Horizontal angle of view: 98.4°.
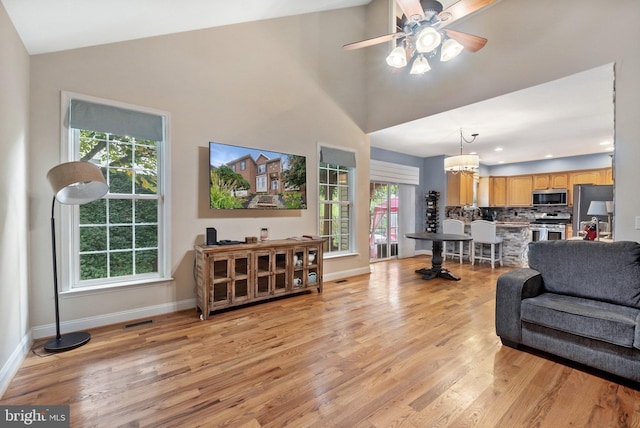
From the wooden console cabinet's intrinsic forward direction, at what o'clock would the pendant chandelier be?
The pendant chandelier is roughly at 10 o'clock from the wooden console cabinet.

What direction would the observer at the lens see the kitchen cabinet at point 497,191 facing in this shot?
facing the viewer

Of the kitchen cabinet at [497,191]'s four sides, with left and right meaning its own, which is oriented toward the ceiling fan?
front

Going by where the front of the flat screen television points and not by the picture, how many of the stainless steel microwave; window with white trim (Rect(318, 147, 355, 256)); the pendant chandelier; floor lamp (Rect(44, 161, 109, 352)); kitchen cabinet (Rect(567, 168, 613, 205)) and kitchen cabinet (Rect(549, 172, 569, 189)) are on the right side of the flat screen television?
1

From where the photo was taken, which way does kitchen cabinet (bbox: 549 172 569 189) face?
toward the camera

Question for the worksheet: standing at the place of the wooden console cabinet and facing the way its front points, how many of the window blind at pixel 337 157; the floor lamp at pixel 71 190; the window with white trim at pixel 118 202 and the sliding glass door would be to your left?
2

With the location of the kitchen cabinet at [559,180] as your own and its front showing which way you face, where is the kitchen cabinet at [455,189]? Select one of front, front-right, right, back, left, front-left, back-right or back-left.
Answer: front-right

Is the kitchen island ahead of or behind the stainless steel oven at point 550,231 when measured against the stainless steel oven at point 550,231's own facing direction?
ahead

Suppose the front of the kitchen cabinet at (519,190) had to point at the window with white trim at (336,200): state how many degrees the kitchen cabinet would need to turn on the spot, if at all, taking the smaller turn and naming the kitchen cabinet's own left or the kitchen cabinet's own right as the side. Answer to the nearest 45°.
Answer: approximately 45° to the kitchen cabinet's own right

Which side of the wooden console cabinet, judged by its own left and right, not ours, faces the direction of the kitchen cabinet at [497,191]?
left

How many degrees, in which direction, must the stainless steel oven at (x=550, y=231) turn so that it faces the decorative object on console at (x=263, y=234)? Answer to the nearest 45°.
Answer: approximately 45° to its right

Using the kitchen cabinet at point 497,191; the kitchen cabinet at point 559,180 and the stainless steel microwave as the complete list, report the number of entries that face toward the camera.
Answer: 3

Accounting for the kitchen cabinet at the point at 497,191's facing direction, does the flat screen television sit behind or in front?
in front

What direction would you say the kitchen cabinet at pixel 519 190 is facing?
toward the camera

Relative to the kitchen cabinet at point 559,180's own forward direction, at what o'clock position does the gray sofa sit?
The gray sofa is roughly at 12 o'clock from the kitchen cabinet.

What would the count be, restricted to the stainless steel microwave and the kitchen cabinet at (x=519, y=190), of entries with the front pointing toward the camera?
2

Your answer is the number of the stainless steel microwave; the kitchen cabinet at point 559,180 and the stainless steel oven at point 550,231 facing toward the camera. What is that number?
3

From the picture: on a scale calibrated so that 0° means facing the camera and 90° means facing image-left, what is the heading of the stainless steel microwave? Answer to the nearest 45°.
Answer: approximately 0°

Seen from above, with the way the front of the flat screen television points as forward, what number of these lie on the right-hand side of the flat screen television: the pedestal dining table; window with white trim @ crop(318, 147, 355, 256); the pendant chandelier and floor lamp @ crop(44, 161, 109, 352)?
1
